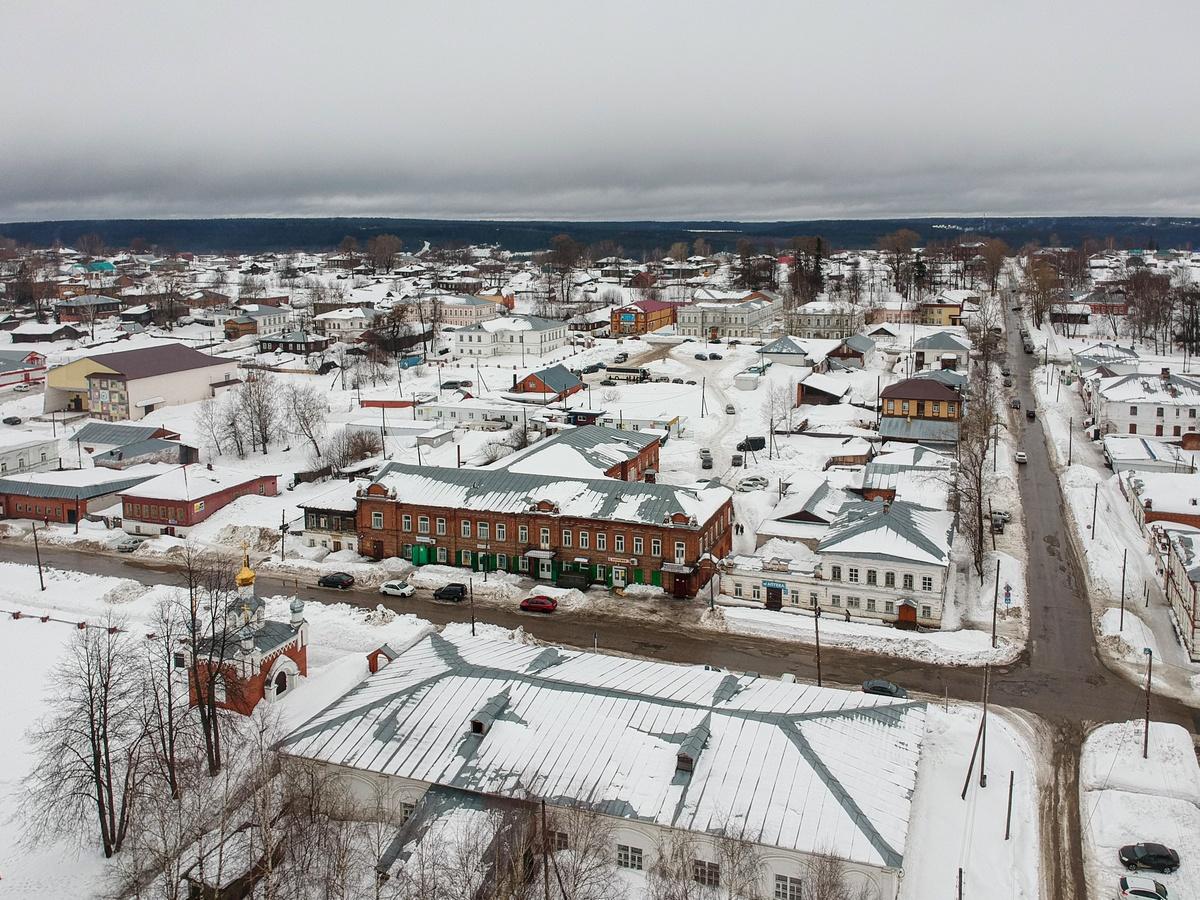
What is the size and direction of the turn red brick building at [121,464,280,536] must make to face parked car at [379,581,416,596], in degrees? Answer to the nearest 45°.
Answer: approximately 90° to its left

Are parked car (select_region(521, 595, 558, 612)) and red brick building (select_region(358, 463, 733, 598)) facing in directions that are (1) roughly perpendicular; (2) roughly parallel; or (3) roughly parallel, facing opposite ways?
roughly perpendicular

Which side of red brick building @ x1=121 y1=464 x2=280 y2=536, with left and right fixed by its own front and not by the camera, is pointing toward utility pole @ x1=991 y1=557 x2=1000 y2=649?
left

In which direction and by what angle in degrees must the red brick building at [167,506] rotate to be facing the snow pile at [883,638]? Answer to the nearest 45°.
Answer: approximately 90° to its left

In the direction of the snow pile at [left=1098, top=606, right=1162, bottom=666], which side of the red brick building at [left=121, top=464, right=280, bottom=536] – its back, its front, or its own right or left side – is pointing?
left

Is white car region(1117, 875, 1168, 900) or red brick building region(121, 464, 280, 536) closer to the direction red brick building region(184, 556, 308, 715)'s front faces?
the white car

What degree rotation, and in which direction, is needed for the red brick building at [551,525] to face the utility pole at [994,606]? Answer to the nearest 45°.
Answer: approximately 45° to its left

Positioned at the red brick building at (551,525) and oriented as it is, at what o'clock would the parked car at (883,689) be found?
The parked car is roughly at 11 o'clock from the red brick building.
